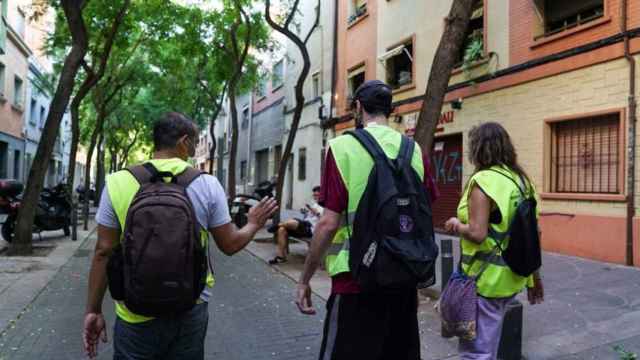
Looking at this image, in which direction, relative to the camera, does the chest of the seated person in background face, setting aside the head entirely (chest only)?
to the viewer's left

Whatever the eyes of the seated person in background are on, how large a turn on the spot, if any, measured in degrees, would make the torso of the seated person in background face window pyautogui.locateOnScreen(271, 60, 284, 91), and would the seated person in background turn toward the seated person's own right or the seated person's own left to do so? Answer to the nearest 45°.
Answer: approximately 90° to the seated person's own right

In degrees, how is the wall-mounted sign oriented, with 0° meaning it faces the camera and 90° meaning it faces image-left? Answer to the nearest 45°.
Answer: approximately 45°

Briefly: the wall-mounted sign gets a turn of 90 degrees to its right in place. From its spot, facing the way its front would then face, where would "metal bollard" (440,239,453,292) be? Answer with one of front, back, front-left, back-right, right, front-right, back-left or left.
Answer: back-left

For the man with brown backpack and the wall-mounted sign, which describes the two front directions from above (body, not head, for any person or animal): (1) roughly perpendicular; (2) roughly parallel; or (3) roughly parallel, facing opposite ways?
roughly perpendicular

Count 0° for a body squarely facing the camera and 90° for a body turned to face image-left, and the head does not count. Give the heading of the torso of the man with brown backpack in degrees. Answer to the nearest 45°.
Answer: approximately 180°

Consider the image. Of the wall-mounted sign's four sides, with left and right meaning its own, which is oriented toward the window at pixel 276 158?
right

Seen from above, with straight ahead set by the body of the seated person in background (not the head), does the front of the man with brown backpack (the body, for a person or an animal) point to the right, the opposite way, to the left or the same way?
to the right

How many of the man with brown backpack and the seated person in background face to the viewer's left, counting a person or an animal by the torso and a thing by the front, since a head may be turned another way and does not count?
1
